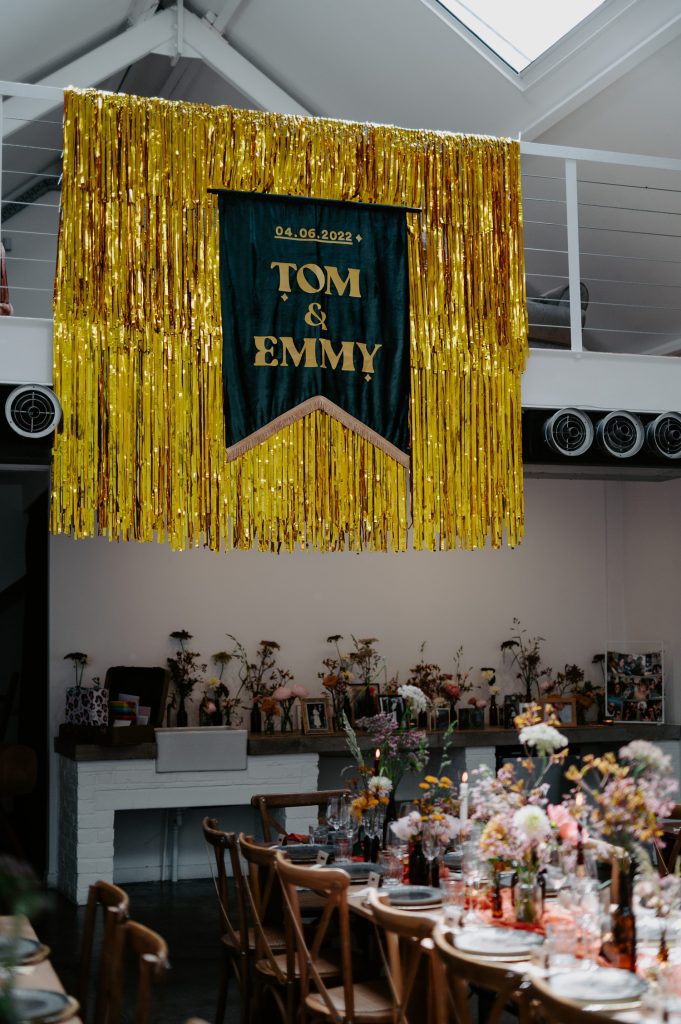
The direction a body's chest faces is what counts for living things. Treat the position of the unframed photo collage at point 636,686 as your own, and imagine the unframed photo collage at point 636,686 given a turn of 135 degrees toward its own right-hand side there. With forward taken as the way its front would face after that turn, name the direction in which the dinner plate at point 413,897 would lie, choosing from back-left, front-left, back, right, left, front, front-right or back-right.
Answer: back-left

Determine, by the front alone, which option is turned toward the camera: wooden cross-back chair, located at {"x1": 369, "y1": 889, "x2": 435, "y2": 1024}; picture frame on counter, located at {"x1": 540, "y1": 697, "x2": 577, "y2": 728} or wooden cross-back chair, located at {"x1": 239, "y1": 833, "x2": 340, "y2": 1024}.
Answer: the picture frame on counter

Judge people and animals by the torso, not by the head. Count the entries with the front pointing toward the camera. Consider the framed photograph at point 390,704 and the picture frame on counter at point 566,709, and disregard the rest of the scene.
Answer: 2

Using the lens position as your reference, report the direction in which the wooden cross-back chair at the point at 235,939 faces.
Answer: facing away from the viewer and to the right of the viewer

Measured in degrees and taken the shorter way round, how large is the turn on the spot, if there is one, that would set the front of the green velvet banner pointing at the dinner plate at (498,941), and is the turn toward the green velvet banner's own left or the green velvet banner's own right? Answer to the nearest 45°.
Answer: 0° — it already faces it

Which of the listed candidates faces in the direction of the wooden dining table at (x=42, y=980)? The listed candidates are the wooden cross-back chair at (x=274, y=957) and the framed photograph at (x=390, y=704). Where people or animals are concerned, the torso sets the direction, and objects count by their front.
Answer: the framed photograph

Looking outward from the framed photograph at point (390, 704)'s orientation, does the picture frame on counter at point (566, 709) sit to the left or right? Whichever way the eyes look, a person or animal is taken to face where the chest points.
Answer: on its left

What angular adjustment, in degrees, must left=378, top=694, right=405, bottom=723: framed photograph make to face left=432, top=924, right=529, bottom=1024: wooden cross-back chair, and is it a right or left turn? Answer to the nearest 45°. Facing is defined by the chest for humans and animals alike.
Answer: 0° — it already faces it

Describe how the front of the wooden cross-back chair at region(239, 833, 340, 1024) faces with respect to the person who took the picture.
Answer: facing away from the viewer and to the right of the viewer
